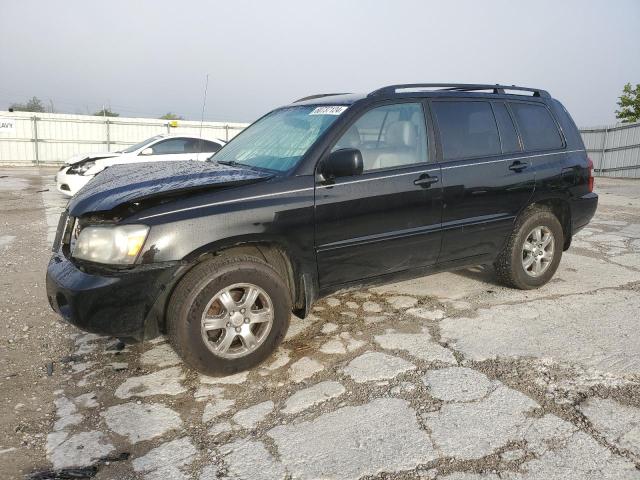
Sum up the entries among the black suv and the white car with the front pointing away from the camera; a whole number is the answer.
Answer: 0

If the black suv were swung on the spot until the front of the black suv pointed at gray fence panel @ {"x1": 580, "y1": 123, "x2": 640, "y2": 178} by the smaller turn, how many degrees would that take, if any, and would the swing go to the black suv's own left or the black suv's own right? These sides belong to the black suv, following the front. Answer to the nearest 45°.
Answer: approximately 180°

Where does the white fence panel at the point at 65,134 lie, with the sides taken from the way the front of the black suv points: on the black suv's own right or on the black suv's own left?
on the black suv's own right

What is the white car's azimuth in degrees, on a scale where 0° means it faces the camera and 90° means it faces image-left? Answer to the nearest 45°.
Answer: approximately 45°
